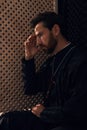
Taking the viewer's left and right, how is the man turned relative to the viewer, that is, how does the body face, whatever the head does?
facing the viewer and to the left of the viewer

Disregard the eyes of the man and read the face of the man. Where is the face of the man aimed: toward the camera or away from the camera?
toward the camera
